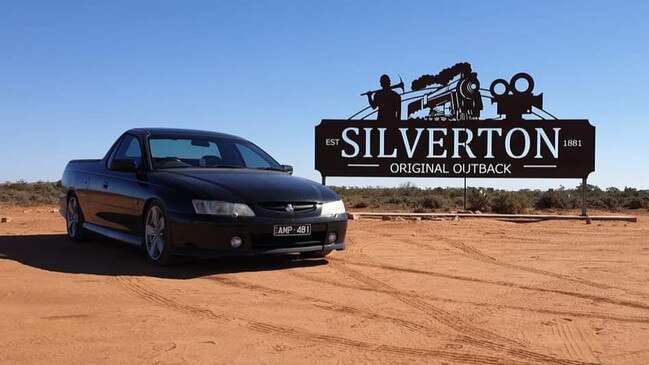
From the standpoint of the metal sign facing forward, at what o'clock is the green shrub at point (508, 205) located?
The green shrub is roughly at 7 o'clock from the metal sign.

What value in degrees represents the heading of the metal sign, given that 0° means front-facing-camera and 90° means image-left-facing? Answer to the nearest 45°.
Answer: approximately 0°

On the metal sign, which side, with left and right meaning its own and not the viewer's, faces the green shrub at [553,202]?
back
